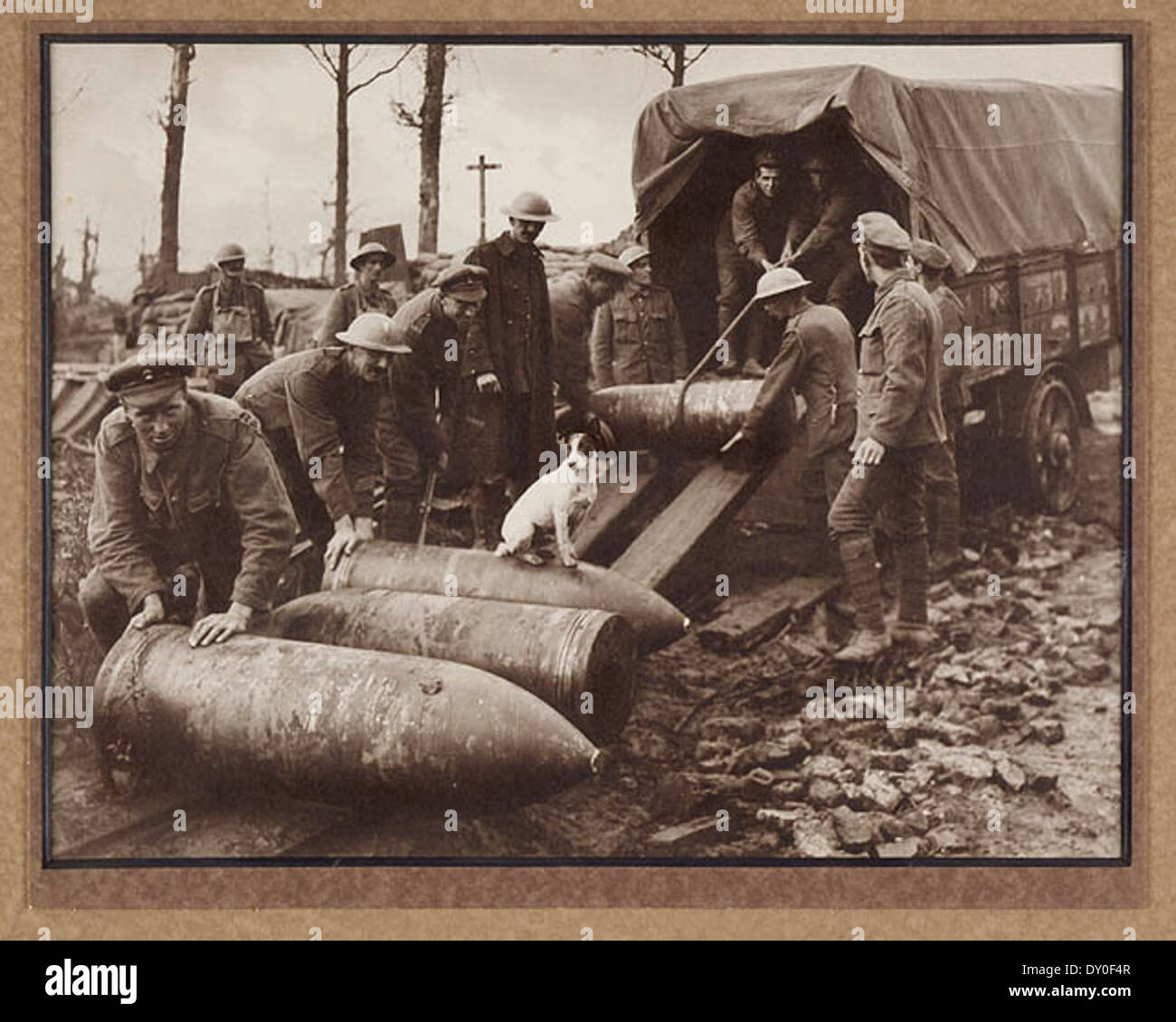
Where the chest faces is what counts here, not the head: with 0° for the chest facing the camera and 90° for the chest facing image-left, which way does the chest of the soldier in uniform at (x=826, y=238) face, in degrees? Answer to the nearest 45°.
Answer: approximately 45°
